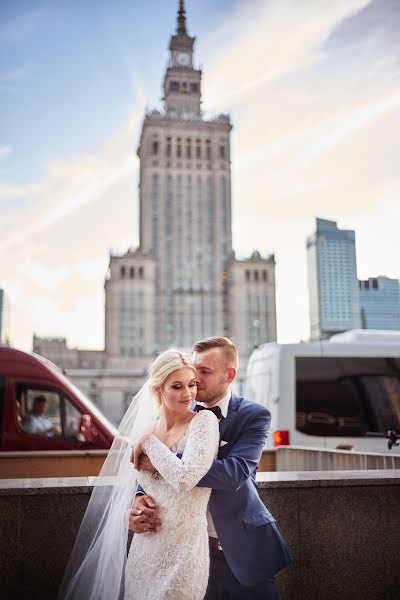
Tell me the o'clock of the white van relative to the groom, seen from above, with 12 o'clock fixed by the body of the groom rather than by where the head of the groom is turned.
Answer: The white van is roughly at 5 o'clock from the groom.

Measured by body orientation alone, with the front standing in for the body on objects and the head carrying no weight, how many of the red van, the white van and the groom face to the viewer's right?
2

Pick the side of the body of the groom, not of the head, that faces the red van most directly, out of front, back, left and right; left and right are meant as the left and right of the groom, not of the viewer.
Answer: right

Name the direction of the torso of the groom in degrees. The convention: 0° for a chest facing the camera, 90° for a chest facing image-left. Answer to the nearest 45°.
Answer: approximately 45°

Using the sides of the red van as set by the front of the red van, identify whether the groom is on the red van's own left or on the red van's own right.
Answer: on the red van's own right

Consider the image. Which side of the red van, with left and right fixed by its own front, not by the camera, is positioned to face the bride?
right

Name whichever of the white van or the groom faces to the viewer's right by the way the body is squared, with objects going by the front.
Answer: the white van

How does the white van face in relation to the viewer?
to the viewer's right

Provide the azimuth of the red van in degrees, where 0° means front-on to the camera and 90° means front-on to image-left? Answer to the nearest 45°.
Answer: approximately 270°

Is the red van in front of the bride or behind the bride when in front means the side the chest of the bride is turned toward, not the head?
behind

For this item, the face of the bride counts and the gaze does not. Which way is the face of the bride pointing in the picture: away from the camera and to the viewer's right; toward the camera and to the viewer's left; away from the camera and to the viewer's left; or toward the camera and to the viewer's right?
toward the camera and to the viewer's right

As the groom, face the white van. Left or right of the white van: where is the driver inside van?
left

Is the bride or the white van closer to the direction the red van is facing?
the white van
